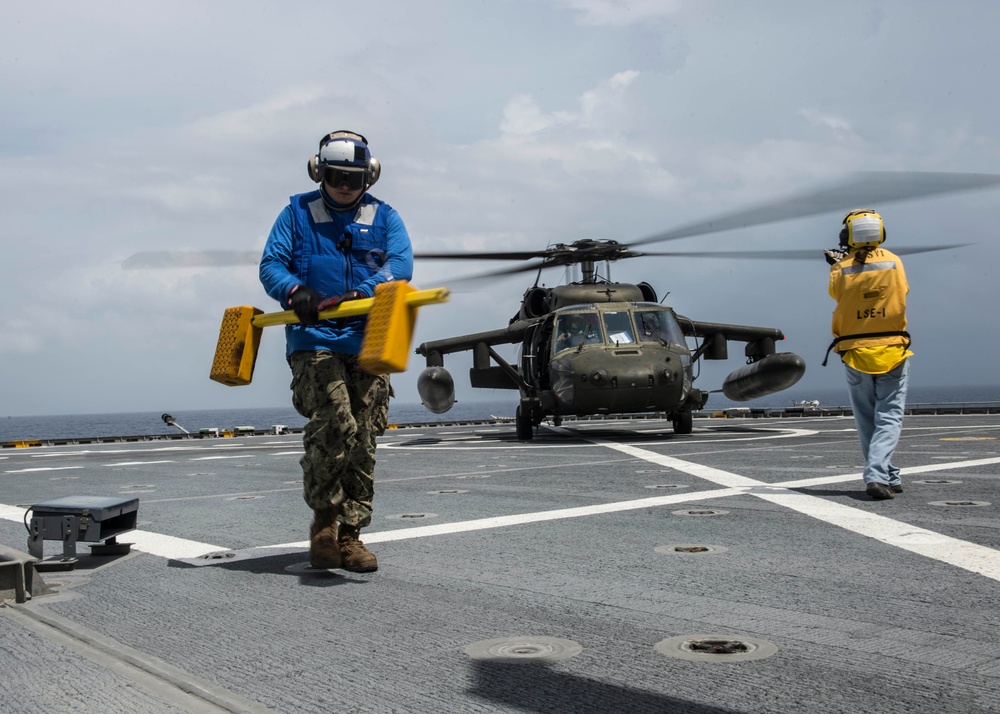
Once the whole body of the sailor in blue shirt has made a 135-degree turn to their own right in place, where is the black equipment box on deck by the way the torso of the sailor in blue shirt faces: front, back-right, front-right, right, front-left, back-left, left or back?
front-left

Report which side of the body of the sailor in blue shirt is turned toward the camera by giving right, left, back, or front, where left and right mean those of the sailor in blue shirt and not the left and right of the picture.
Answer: front

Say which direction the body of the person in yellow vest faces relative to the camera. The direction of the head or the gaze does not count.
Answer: away from the camera

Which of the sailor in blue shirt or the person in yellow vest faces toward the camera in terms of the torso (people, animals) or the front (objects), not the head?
the sailor in blue shirt

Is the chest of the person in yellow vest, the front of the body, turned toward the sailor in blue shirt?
no

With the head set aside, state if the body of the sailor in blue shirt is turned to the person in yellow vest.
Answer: no

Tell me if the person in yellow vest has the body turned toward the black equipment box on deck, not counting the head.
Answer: no

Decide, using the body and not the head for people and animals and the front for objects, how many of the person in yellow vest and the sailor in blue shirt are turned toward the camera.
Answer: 1

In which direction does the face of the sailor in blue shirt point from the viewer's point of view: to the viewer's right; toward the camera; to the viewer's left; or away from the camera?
toward the camera
